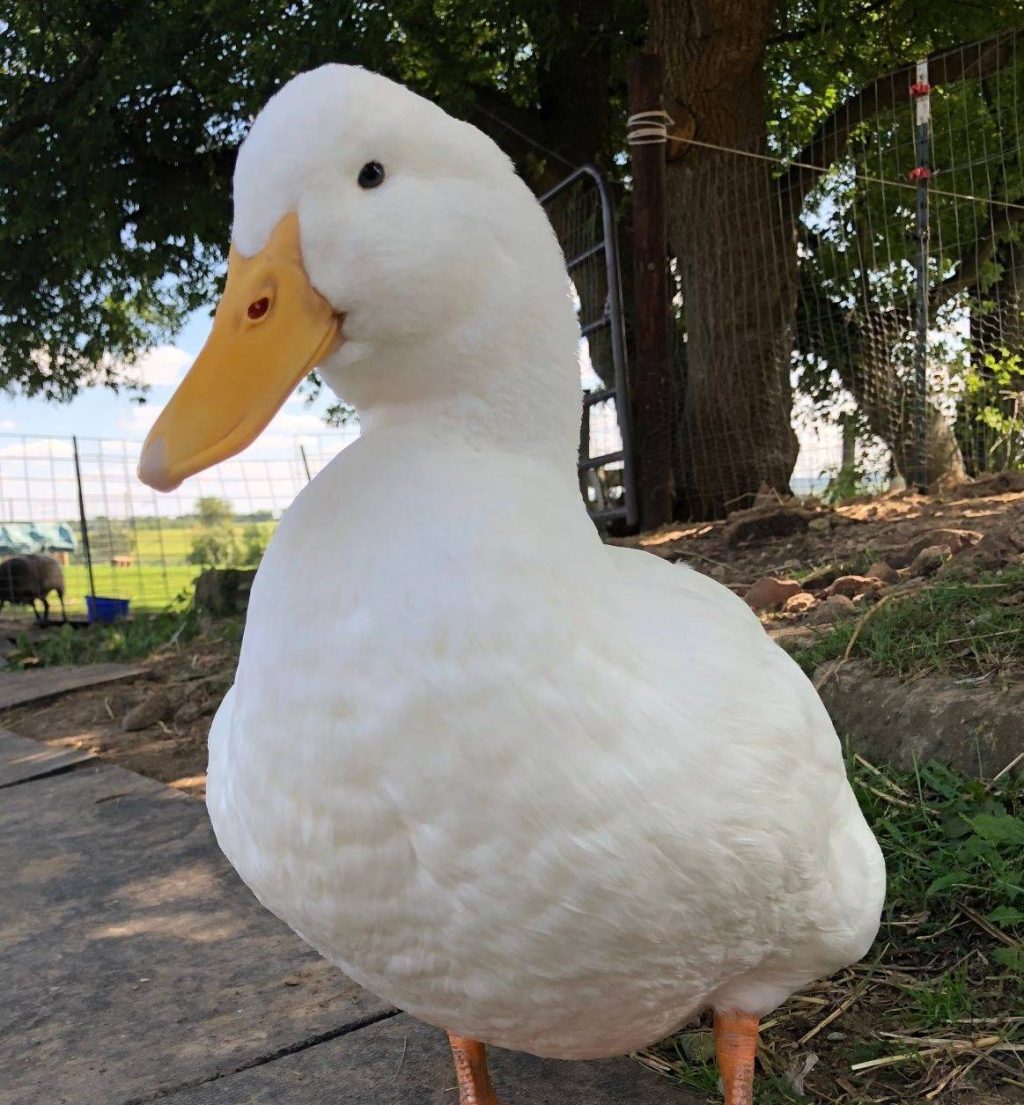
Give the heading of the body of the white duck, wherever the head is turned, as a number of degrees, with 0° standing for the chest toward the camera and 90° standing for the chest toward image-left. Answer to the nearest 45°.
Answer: approximately 45°

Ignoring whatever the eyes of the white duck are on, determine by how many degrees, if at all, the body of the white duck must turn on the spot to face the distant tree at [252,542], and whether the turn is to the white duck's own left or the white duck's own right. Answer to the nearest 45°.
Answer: approximately 135° to the white duck's own right

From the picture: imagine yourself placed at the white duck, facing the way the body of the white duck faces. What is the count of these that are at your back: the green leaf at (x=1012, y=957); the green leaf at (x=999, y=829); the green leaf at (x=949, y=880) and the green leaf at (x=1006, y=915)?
4
